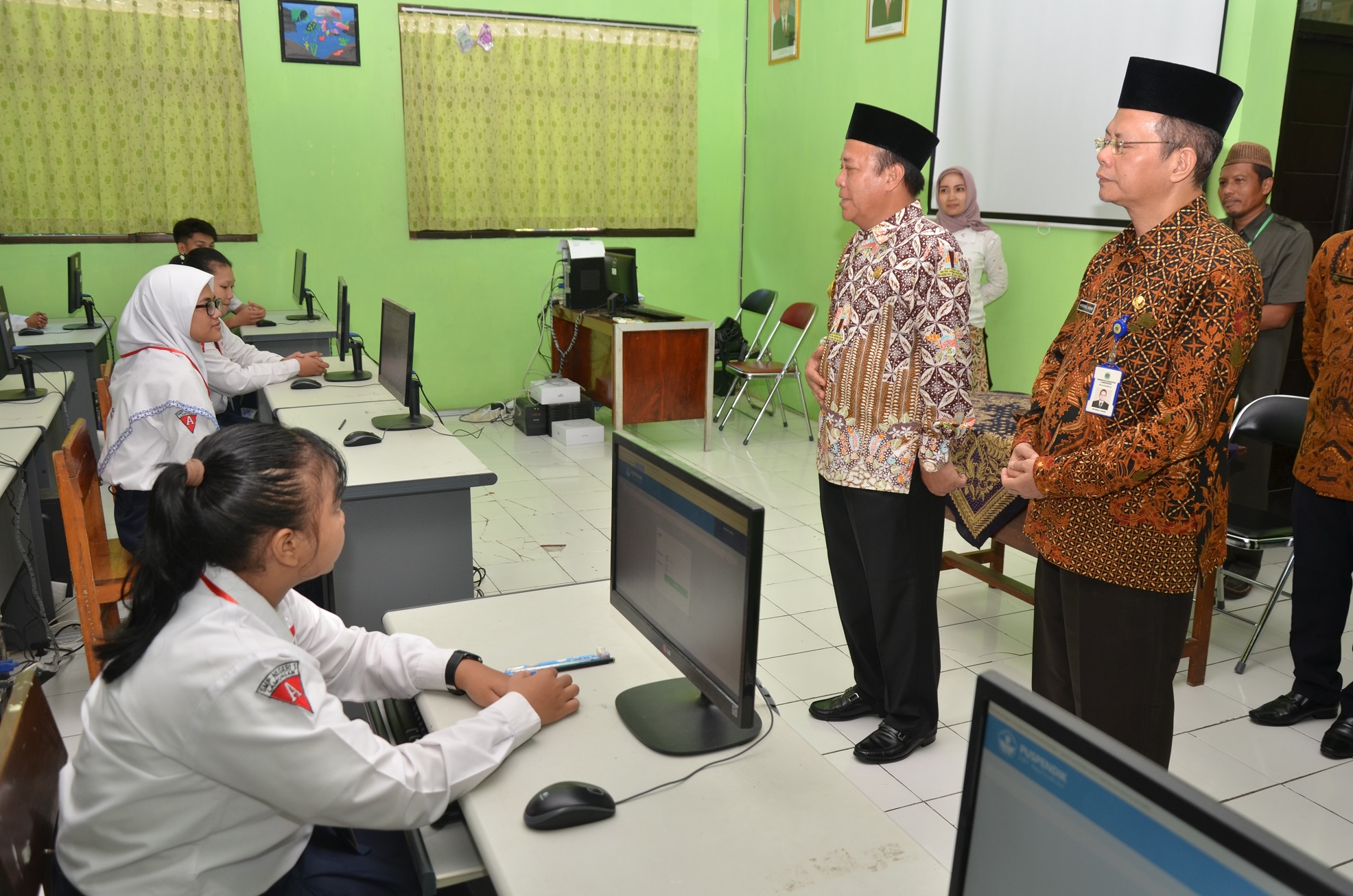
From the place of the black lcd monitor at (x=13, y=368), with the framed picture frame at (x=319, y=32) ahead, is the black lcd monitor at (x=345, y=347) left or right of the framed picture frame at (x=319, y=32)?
right

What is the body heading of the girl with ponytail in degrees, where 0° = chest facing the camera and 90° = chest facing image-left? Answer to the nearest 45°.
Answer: approximately 270°

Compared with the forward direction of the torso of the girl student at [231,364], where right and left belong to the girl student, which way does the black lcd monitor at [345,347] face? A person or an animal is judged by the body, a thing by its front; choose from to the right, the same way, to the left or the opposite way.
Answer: the opposite way

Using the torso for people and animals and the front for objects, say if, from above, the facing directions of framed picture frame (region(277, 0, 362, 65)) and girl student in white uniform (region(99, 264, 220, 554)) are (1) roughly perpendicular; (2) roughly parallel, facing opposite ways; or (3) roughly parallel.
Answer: roughly perpendicular

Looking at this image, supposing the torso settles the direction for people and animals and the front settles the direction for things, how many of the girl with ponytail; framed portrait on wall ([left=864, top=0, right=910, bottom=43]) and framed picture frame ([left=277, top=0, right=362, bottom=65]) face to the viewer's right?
1

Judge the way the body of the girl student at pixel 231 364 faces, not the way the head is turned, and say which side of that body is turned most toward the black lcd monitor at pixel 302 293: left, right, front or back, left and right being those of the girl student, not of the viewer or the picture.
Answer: left

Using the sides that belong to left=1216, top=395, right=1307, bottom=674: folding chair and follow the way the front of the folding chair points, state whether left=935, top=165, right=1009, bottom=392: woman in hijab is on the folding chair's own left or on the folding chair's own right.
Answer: on the folding chair's own right

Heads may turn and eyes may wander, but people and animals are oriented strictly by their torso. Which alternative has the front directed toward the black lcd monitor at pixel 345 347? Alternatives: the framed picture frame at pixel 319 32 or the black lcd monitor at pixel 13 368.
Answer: the framed picture frame

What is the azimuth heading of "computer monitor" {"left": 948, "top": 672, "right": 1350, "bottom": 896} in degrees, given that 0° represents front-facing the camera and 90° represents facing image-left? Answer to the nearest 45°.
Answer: approximately 45°

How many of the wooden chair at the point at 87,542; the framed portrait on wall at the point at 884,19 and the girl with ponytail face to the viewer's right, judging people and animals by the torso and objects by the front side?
2

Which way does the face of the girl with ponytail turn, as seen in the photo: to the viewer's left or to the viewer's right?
to the viewer's right

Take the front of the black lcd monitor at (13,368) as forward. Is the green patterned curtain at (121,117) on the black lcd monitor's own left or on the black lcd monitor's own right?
on the black lcd monitor's own right

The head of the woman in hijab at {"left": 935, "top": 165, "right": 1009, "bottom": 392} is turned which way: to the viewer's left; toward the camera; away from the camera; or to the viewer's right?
toward the camera

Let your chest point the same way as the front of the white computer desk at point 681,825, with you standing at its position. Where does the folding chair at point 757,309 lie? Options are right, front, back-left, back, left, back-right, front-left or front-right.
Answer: right

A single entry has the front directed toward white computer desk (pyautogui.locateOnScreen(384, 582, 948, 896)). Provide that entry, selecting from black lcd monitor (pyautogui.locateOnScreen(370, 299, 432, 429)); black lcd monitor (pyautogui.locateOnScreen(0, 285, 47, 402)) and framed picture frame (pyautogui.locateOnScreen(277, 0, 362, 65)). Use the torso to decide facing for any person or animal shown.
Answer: the framed picture frame

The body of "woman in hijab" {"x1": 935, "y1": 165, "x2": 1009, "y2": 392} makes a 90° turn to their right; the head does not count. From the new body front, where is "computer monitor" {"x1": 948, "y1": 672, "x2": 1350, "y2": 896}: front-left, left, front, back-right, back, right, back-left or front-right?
back-left

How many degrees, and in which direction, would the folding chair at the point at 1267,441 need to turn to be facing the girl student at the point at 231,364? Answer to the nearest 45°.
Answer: approximately 45° to its right

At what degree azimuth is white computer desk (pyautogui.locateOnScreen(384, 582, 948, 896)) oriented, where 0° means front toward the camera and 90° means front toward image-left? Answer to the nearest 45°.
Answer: approximately 90°

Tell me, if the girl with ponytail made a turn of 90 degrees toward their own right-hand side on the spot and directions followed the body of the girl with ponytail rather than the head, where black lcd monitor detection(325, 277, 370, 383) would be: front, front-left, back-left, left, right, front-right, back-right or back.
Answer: back
